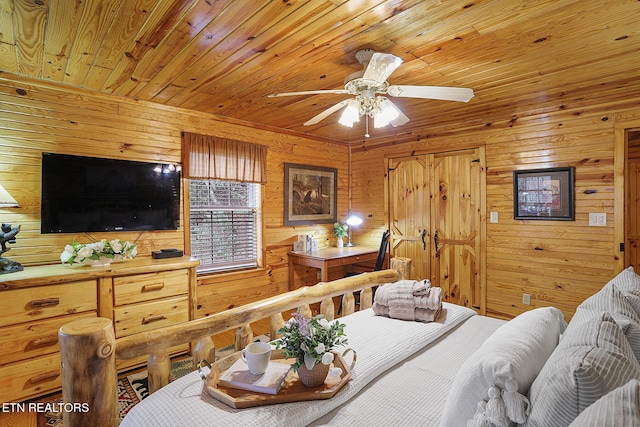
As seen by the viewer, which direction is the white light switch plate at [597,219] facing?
toward the camera

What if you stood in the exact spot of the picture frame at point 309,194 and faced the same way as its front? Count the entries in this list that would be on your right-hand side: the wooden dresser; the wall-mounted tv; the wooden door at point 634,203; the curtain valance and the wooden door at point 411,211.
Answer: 3

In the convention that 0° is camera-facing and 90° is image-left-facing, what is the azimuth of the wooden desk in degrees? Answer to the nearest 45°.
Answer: approximately 315°

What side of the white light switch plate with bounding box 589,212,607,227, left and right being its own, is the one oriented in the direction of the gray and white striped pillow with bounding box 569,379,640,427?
front

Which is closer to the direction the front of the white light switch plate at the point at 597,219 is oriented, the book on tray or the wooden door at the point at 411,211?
the book on tray

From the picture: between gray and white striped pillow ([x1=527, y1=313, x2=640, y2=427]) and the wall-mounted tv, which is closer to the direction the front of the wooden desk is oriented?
the gray and white striped pillow

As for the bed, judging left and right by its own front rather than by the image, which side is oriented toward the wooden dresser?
front

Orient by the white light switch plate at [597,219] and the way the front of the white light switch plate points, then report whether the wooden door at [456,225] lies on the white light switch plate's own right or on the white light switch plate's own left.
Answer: on the white light switch plate's own right

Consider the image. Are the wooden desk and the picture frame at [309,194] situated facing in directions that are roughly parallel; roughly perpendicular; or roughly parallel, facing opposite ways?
roughly parallel

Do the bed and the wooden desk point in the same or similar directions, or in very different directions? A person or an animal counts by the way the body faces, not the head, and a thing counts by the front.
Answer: very different directions

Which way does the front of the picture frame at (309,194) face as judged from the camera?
facing the viewer and to the right of the viewer

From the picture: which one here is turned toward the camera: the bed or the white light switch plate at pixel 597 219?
the white light switch plate

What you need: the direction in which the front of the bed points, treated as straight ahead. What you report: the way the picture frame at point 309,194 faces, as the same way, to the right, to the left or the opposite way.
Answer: the opposite way

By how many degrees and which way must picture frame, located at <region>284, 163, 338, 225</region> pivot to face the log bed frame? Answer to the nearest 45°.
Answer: approximately 45° to its right

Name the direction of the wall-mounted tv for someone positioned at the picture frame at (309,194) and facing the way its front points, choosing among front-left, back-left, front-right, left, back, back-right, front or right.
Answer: right

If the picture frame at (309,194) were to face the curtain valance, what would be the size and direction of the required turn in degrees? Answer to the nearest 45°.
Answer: approximately 90° to its right

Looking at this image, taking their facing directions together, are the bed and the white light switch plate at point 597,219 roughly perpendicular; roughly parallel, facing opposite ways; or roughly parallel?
roughly perpendicular

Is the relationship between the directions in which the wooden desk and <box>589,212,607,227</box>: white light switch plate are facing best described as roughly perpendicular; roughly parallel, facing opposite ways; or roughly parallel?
roughly perpendicular
